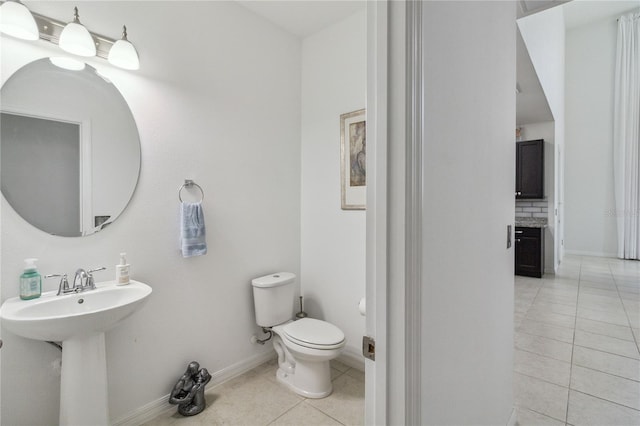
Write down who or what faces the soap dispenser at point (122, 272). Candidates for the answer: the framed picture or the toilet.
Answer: the framed picture

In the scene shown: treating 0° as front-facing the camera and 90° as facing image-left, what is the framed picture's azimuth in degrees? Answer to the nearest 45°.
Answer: approximately 45°

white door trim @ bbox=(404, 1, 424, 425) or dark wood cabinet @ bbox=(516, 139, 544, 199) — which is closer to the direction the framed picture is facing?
the white door trim

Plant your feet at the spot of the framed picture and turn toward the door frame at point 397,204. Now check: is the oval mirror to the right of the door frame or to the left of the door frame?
right

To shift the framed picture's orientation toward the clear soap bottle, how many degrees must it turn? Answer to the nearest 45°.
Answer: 0° — it already faces it

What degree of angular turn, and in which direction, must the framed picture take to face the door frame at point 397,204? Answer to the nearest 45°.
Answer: approximately 45° to its left

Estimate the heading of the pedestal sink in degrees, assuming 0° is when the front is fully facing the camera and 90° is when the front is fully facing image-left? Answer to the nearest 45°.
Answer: approximately 315°

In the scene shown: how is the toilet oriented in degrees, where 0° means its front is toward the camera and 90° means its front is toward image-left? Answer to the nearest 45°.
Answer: approximately 315°

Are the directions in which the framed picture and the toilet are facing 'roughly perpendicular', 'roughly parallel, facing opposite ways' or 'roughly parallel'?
roughly perpendicular

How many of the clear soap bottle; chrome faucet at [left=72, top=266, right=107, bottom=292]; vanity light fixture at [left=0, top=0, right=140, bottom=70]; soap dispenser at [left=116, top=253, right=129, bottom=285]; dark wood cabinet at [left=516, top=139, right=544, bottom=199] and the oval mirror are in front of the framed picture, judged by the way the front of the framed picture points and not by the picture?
5

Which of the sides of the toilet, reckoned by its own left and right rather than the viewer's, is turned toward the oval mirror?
right

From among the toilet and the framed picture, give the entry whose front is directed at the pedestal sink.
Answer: the framed picture

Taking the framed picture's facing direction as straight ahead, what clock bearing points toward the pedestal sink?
The pedestal sink is roughly at 12 o'clock from the framed picture.

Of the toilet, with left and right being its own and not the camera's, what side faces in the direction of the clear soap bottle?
right
